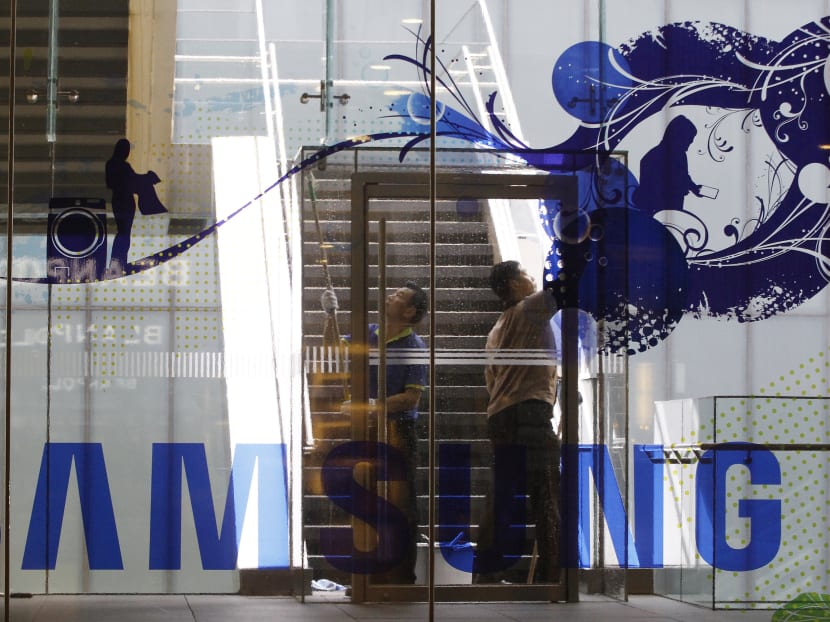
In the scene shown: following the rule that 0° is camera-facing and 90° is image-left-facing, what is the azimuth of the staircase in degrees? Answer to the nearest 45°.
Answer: approximately 0°

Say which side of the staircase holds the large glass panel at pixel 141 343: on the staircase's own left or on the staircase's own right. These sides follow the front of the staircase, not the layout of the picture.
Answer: on the staircase's own right
